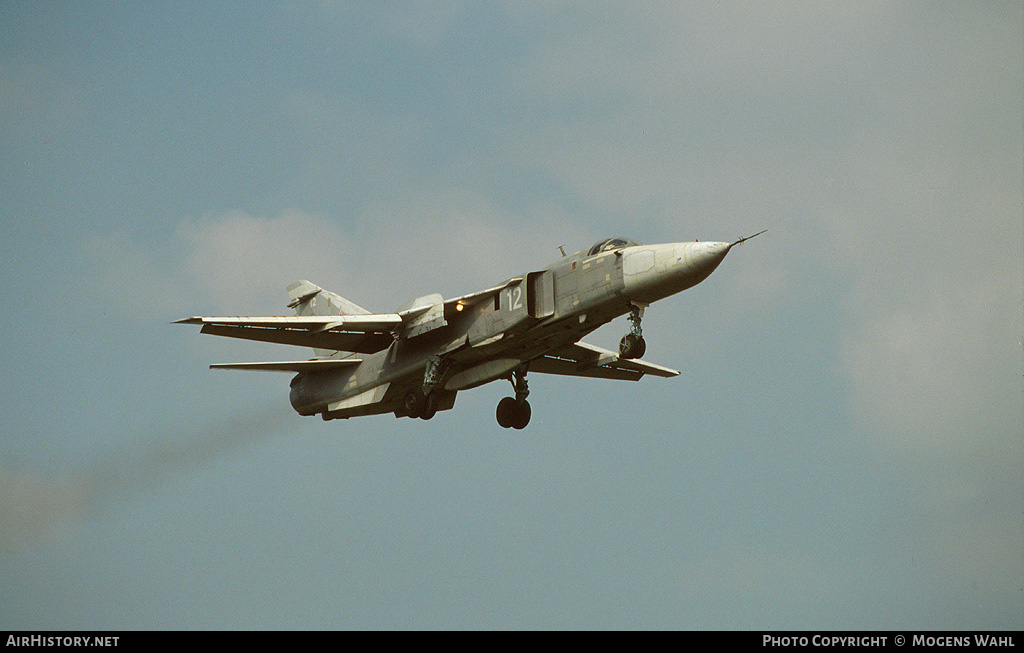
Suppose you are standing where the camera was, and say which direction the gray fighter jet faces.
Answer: facing the viewer and to the right of the viewer
